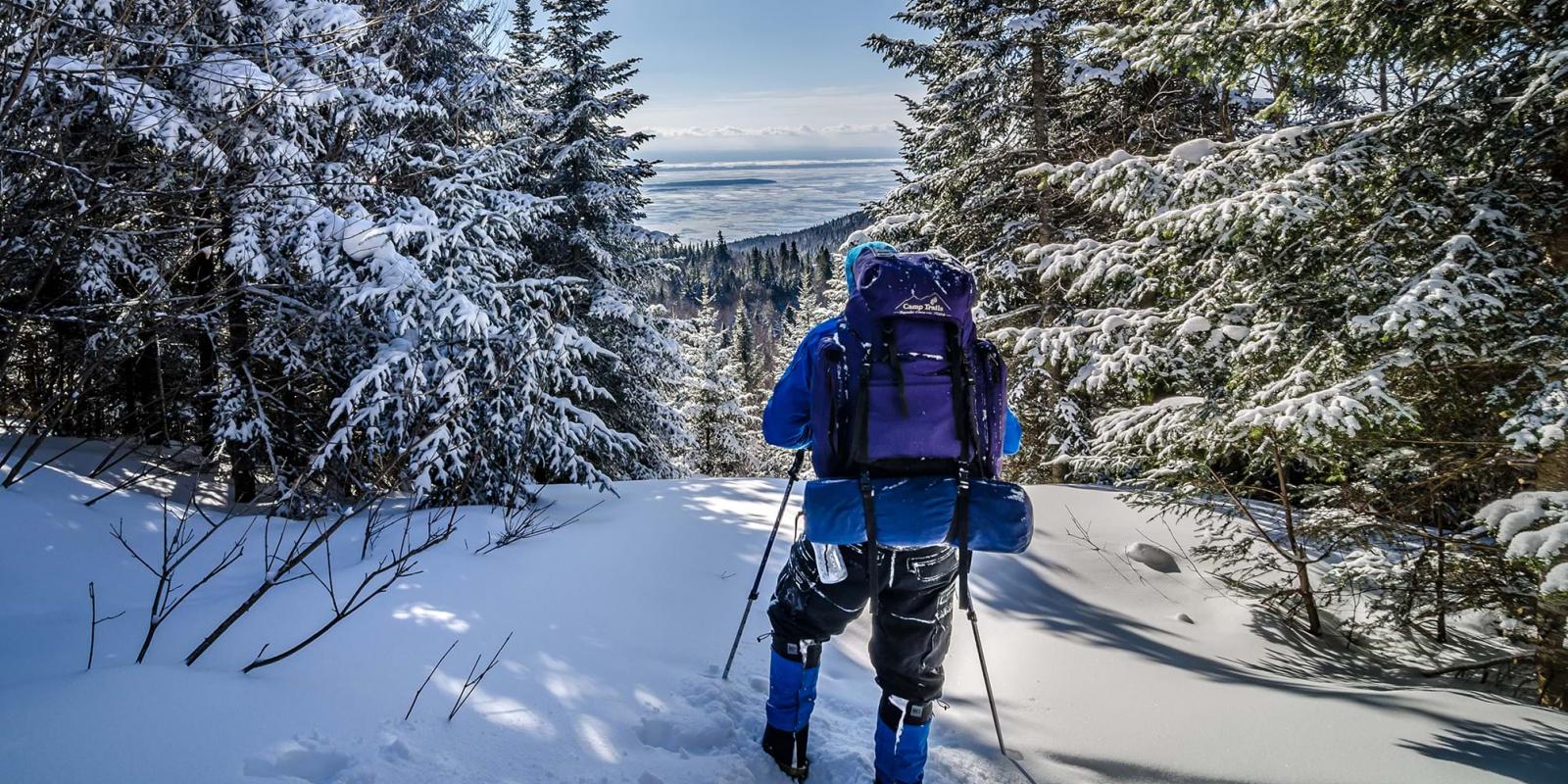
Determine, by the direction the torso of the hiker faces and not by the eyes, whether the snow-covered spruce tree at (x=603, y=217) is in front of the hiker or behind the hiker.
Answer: in front

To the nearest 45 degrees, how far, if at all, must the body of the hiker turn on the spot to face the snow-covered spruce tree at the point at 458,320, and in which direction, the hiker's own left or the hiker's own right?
approximately 45° to the hiker's own left

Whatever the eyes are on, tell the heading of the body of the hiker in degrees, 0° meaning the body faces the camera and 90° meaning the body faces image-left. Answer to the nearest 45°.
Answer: approximately 180°

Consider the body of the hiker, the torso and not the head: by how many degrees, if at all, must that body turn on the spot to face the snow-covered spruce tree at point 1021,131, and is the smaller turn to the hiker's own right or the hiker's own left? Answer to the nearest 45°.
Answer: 0° — they already face it

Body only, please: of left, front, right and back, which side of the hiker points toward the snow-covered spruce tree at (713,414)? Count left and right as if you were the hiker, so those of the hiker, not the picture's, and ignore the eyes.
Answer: front
